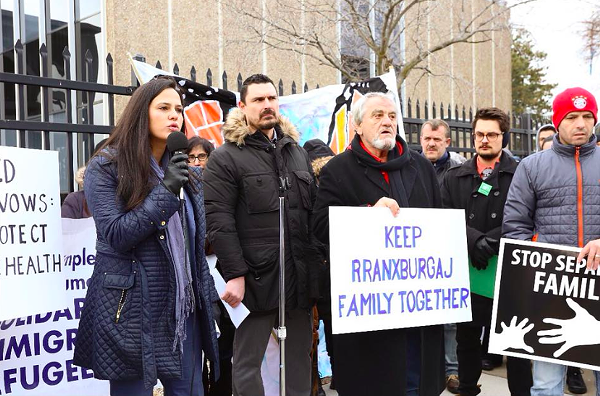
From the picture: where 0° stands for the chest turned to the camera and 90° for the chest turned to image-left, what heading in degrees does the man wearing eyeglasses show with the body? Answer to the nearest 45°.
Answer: approximately 0°

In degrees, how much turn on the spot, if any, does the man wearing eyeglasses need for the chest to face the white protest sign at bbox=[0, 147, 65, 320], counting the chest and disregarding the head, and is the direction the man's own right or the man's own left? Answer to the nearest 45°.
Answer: approximately 45° to the man's own right

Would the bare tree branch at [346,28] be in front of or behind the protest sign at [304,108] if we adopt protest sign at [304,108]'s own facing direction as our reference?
behind

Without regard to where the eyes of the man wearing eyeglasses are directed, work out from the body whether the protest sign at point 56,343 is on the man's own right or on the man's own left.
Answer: on the man's own right

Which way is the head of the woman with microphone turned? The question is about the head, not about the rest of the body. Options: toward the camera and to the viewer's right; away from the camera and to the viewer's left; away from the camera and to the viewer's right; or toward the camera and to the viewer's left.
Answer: toward the camera and to the viewer's right

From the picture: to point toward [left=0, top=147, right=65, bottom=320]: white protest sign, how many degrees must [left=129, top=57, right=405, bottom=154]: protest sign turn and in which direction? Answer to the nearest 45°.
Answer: approximately 45° to its right

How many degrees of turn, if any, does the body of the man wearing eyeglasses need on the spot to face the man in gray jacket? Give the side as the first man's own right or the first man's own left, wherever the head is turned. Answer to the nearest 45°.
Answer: approximately 45° to the first man's own left

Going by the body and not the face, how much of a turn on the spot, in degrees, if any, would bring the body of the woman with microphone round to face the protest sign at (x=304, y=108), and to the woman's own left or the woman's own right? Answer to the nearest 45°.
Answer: approximately 90° to the woman's own left

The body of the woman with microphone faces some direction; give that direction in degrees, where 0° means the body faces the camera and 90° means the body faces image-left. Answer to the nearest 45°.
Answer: approximately 315°

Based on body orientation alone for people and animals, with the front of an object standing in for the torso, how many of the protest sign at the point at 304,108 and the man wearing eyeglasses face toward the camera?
2
